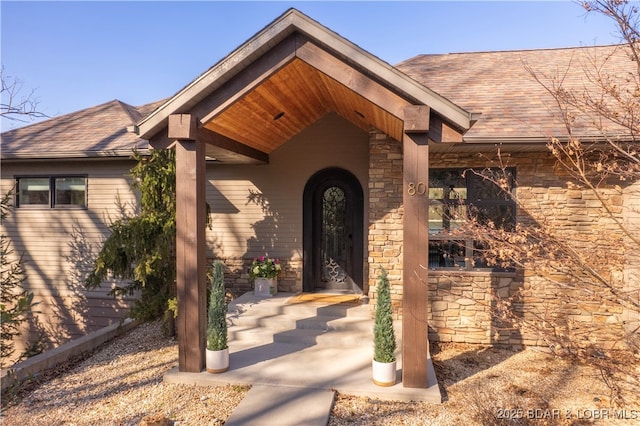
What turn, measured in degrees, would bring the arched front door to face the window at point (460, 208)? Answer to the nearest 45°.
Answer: approximately 45° to its left

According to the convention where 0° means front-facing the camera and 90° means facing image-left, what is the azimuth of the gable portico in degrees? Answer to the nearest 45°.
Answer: approximately 0°

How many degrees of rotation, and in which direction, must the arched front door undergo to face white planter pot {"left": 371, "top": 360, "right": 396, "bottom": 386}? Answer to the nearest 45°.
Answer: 0° — it already faces it

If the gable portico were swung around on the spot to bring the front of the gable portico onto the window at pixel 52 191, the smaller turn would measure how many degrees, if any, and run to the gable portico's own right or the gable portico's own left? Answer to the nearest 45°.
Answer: approximately 135° to the gable portico's own right

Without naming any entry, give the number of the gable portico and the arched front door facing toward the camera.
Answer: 2
